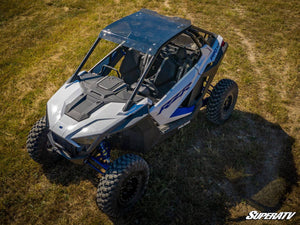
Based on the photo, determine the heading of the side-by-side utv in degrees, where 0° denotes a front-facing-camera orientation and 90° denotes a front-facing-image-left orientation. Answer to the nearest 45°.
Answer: approximately 45°
